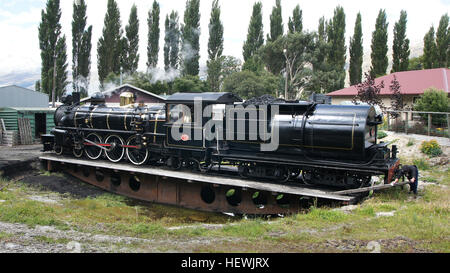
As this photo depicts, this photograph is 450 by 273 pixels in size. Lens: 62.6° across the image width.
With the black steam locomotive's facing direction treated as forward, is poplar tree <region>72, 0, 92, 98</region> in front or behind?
in front

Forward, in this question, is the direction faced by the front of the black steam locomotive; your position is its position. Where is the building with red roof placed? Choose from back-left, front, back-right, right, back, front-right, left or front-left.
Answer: right

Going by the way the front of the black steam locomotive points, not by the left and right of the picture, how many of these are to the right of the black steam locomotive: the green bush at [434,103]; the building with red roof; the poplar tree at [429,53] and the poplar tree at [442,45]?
4

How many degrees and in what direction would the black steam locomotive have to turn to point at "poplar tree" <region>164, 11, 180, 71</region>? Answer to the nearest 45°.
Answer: approximately 45° to its right

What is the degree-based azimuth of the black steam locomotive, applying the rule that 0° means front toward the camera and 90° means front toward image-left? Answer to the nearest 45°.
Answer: approximately 135°

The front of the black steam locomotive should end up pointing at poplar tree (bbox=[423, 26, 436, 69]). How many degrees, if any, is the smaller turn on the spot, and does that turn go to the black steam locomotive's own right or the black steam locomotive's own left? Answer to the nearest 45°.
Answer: approximately 90° to the black steam locomotive's own right

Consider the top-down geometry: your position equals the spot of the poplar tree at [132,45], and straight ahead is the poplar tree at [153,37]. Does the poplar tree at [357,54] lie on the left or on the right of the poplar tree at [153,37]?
right

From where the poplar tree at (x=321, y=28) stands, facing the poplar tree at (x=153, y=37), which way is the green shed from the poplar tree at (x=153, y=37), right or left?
left
